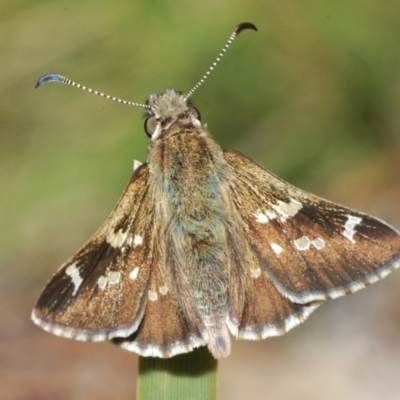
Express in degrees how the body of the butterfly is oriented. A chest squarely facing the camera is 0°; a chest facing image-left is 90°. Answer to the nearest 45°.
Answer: approximately 180°
